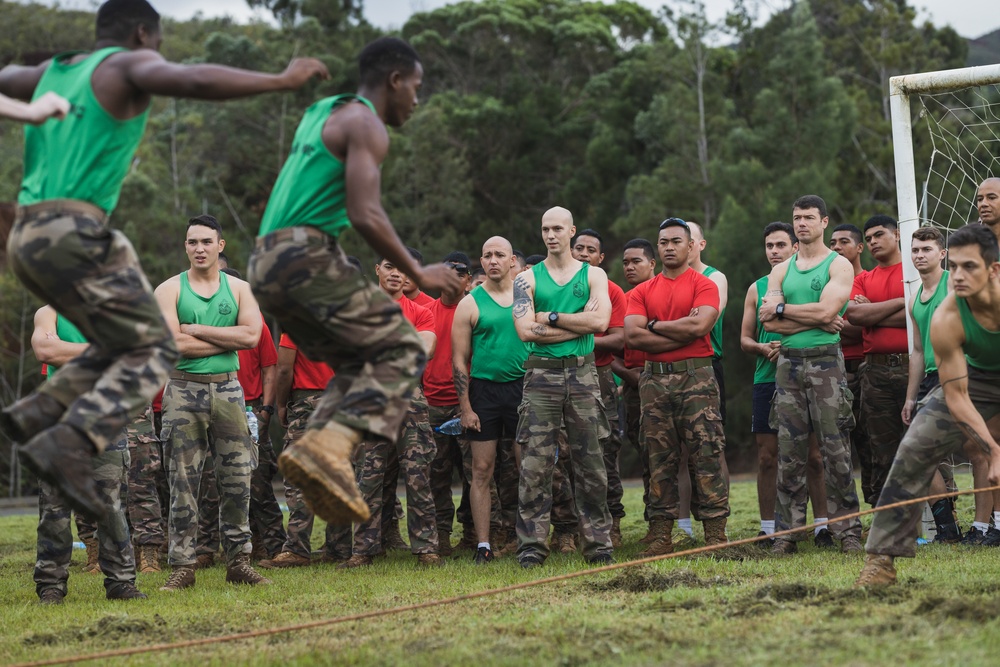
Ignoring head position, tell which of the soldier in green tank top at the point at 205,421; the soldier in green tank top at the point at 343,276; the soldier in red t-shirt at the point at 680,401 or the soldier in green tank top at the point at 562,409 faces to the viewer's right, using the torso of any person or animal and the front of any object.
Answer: the soldier in green tank top at the point at 343,276

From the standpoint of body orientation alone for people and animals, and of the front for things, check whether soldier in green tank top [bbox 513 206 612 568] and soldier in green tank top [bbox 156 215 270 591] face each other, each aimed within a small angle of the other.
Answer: no

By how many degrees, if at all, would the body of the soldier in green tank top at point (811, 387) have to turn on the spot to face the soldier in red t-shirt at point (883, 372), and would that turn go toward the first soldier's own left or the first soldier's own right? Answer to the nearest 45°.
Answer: approximately 135° to the first soldier's own left

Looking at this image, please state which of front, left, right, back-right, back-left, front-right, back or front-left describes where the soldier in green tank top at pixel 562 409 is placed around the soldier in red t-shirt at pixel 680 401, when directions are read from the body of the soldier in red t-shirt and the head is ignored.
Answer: front-right

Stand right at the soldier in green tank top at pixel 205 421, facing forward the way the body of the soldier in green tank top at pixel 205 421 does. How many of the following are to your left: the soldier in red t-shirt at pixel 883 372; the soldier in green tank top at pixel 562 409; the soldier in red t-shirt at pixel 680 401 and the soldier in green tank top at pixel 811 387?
4

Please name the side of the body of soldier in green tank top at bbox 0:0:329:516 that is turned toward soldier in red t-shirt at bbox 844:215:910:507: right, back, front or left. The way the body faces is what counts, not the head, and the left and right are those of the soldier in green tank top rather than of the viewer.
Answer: front

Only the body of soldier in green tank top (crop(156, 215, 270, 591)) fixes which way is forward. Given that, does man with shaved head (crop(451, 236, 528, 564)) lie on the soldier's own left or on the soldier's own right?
on the soldier's own left

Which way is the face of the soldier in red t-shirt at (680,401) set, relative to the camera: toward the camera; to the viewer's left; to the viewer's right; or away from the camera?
toward the camera

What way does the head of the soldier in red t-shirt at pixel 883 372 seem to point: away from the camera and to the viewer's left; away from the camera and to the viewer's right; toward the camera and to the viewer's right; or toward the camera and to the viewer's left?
toward the camera and to the viewer's left

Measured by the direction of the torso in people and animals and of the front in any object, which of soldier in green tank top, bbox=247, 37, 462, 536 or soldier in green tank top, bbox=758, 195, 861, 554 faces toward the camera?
soldier in green tank top, bbox=758, 195, 861, 554

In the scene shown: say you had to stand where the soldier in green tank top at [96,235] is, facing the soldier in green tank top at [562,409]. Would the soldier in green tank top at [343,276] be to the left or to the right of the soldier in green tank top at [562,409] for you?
right

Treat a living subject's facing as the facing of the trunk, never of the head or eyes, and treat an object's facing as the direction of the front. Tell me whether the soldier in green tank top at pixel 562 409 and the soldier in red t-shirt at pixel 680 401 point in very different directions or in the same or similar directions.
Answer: same or similar directions

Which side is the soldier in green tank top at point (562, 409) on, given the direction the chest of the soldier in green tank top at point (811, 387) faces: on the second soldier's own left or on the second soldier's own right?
on the second soldier's own right

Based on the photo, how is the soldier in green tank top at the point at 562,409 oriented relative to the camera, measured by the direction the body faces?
toward the camera

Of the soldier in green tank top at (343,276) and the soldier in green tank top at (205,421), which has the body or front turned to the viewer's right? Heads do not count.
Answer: the soldier in green tank top at (343,276)

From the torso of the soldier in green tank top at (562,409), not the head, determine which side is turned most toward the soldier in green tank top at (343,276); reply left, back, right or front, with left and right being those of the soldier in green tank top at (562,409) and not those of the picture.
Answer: front

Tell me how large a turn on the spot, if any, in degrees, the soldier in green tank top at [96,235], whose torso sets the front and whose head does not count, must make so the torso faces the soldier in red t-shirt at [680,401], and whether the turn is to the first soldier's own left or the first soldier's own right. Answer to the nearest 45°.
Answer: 0° — they already face them

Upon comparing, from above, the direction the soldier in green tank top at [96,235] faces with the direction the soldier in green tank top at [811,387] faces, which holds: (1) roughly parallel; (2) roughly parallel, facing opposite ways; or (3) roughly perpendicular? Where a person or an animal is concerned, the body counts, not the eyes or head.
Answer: roughly parallel, facing opposite ways

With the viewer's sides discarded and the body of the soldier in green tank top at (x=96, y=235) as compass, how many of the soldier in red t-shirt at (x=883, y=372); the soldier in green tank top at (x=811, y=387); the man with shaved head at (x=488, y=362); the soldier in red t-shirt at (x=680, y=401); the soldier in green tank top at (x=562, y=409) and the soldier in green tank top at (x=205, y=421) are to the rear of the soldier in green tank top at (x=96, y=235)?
0

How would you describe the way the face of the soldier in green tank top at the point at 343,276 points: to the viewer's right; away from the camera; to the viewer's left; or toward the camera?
to the viewer's right

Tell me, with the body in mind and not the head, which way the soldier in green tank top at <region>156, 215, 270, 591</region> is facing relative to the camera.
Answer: toward the camera

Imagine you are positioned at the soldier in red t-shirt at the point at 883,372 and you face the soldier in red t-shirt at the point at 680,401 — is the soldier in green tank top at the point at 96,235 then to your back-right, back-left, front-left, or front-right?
front-left

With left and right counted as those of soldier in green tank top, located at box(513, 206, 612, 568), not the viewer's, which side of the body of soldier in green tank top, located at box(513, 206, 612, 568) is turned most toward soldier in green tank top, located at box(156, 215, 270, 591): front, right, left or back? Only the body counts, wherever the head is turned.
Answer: right
